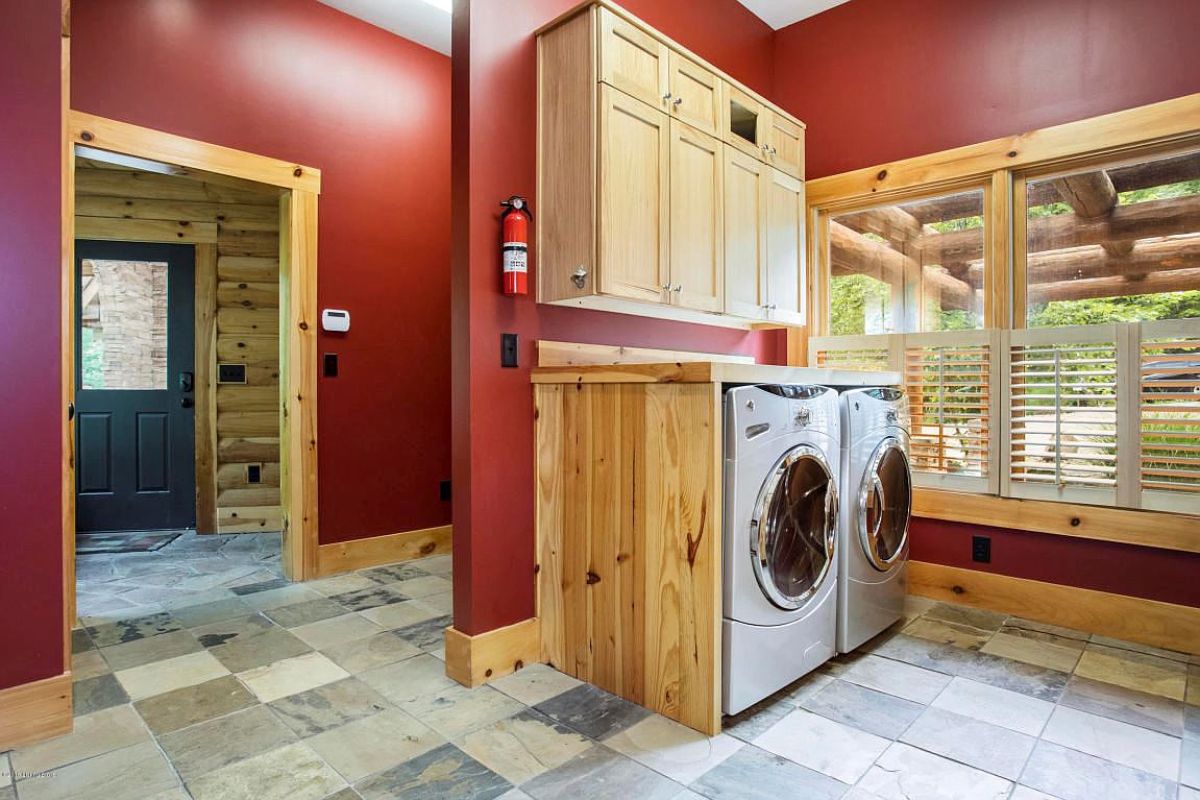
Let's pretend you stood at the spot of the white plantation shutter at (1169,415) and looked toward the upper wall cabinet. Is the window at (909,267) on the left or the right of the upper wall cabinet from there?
right

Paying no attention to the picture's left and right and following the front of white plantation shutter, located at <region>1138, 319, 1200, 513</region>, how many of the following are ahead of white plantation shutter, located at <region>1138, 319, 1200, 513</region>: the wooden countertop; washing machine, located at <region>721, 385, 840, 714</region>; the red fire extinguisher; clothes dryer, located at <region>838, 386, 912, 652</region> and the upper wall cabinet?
5

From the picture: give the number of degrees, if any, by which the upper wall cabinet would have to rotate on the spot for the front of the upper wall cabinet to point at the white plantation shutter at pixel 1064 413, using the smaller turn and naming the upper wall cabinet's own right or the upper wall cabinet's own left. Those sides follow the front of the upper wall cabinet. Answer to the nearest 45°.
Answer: approximately 45° to the upper wall cabinet's own left

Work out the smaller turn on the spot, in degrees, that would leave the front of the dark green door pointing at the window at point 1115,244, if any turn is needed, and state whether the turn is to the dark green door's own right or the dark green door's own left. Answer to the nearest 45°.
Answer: approximately 45° to the dark green door's own left

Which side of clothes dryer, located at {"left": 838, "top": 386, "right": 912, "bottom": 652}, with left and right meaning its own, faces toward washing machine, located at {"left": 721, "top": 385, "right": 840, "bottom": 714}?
right

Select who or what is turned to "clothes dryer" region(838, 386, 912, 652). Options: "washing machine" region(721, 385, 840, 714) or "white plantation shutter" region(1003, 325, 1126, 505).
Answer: the white plantation shutter

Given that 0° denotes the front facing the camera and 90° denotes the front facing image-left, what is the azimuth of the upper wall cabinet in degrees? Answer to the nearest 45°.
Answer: approximately 315°

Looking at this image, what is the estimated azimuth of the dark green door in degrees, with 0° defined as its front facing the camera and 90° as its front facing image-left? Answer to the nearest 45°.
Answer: approximately 0°
